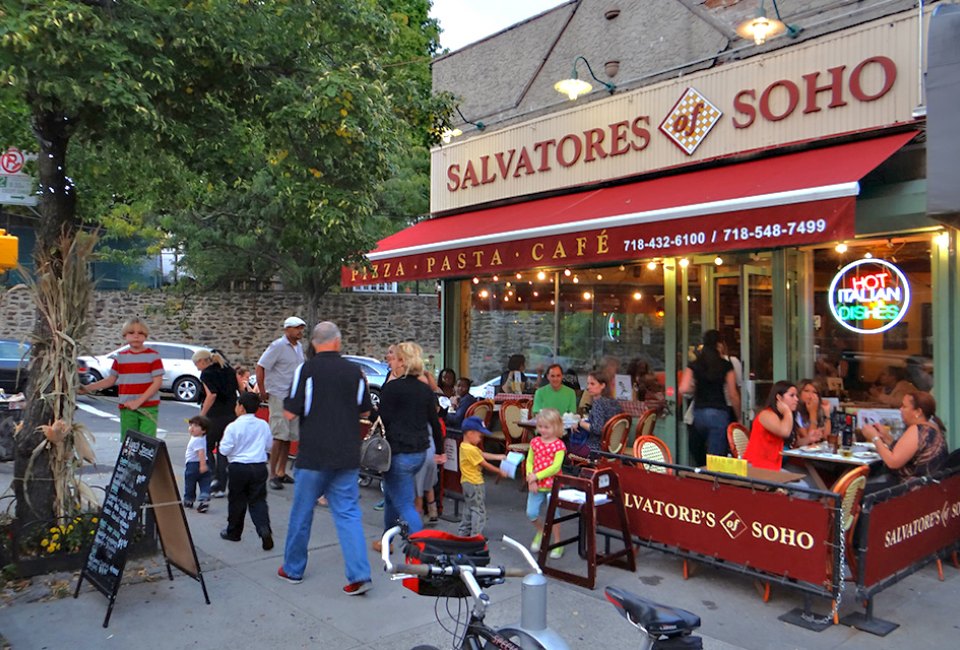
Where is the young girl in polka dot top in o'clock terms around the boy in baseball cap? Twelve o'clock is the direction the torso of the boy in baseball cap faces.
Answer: The young girl in polka dot top is roughly at 1 o'clock from the boy in baseball cap.

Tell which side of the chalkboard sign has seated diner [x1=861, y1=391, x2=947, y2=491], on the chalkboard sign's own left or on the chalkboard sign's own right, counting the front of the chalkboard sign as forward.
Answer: on the chalkboard sign's own left

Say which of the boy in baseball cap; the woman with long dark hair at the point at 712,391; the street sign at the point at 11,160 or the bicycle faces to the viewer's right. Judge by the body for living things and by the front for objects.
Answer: the boy in baseball cap

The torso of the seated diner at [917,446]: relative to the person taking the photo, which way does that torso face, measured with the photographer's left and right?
facing to the left of the viewer

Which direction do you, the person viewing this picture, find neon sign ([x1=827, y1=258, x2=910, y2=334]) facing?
facing the viewer

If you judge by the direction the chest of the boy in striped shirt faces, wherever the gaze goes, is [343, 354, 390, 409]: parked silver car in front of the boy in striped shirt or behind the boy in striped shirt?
behind

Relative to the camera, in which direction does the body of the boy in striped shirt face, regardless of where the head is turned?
toward the camera

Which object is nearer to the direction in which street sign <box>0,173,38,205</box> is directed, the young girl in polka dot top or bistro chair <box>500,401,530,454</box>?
the young girl in polka dot top

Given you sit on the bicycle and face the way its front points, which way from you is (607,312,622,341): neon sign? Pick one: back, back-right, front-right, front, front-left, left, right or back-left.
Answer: front-right

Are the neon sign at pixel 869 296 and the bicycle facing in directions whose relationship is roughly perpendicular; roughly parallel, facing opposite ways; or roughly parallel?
roughly perpendicular

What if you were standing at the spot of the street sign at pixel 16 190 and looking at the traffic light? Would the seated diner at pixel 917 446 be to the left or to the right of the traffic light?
left

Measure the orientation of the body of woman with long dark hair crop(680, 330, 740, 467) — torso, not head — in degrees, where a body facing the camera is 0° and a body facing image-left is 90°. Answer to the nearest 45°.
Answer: approximately 180°

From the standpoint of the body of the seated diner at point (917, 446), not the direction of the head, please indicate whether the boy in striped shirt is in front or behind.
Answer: in front

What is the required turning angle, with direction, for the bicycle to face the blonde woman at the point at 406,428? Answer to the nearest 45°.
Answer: approximately 45° to its right

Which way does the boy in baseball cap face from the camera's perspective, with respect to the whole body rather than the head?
to the viewer's right

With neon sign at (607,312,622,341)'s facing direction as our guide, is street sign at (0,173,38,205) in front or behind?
in front
